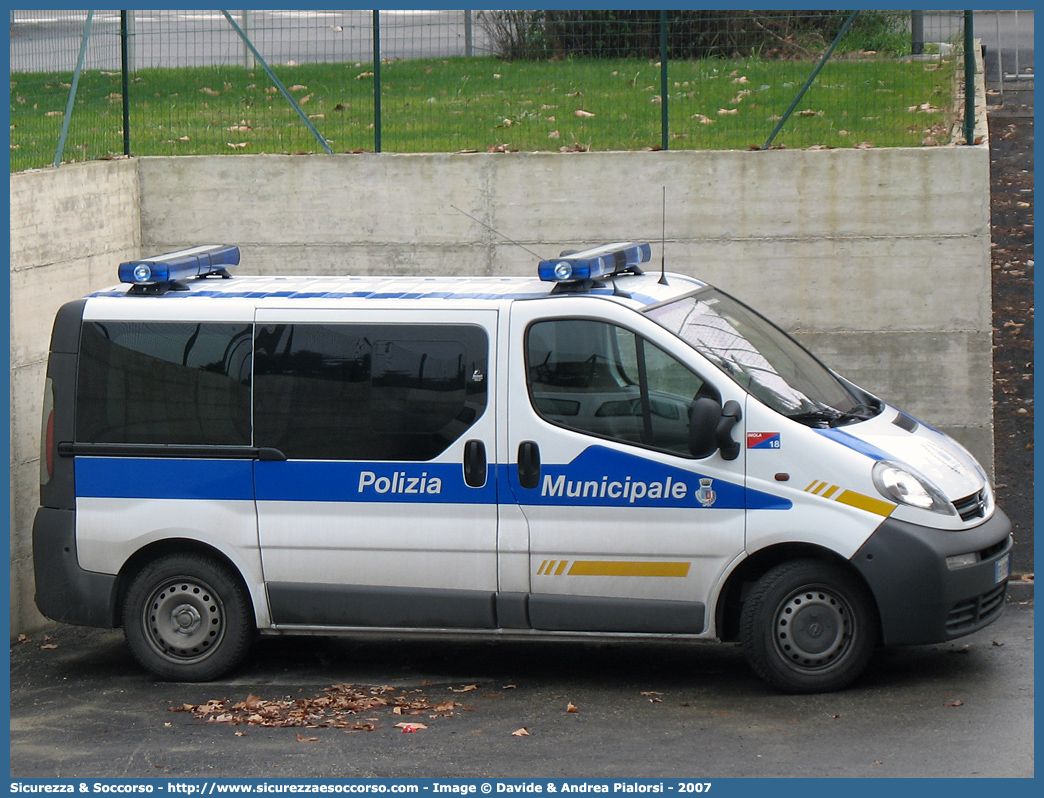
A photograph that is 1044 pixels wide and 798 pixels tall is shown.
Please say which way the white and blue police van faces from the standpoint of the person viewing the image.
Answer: facing to the right of the viewer

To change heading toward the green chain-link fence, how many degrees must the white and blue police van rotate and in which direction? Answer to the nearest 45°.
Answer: approximately 90° to its left
